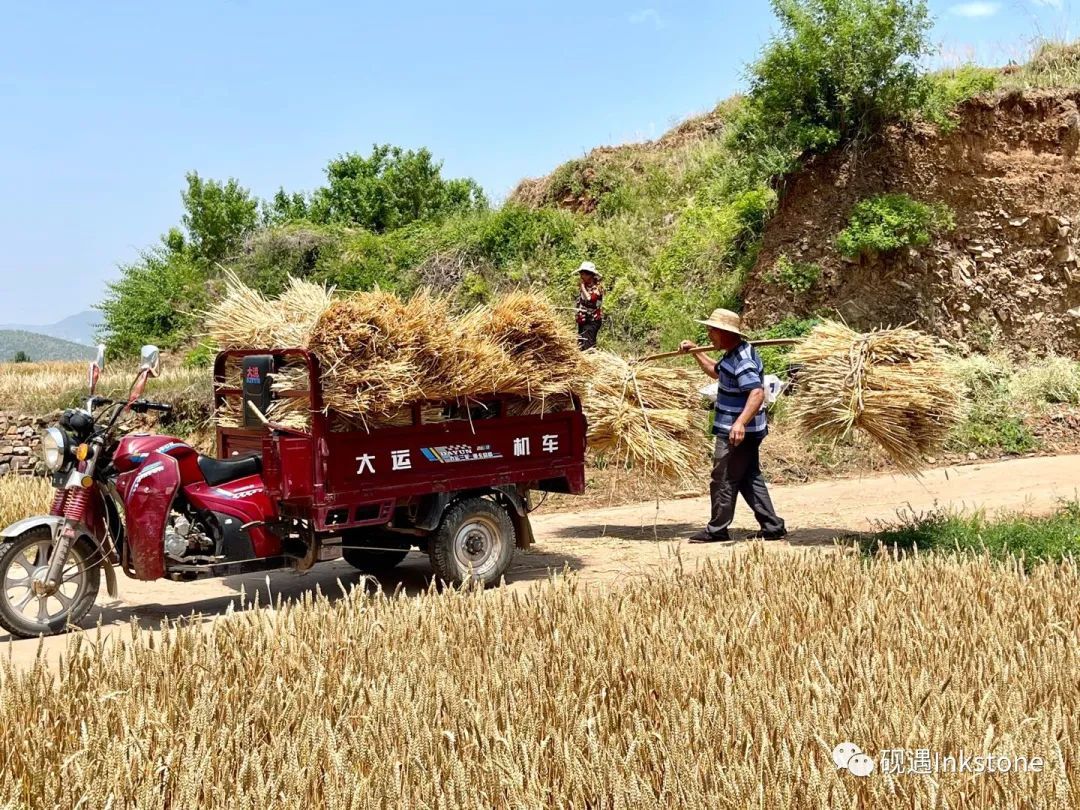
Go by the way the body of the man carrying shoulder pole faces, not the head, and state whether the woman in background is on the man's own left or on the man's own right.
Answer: on the man's own right

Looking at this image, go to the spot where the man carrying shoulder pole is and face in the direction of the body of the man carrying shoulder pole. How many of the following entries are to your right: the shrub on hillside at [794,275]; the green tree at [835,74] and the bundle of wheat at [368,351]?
2

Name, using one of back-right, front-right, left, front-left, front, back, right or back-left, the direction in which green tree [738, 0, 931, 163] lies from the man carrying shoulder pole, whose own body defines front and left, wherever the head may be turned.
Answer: right

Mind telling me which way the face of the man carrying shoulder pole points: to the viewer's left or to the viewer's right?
to the viewer's left

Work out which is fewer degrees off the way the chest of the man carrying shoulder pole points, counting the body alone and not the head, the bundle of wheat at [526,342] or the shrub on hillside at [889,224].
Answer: the bundle of wheat

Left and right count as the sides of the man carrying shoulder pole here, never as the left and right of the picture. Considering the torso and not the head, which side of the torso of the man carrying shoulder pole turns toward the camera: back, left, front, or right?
left

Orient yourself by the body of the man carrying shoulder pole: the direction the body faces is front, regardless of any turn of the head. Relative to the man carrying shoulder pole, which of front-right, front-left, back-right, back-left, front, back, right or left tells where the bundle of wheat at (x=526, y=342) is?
front-left
